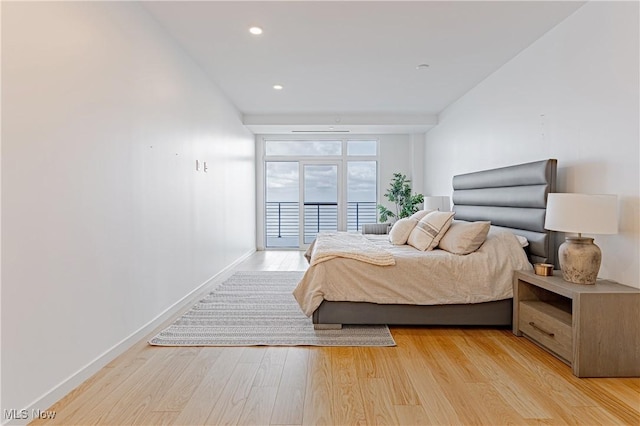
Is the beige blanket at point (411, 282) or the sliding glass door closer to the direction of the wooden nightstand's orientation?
the beige blanket

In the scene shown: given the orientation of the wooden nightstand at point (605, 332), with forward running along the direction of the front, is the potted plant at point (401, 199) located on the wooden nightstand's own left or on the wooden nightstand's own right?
on the wooden nightstand's own right

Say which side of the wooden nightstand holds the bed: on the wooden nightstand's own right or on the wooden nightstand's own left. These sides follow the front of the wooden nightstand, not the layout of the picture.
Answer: on the wooden nightstand's own right

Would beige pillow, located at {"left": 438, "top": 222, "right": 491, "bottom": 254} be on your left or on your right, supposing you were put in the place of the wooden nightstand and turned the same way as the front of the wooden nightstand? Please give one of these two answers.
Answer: on your right

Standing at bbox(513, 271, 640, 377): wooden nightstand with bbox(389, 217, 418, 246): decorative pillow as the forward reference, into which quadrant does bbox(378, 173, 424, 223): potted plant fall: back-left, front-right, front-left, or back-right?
front-right

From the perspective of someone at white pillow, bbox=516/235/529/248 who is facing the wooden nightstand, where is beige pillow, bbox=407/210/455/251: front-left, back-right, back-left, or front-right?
back-right

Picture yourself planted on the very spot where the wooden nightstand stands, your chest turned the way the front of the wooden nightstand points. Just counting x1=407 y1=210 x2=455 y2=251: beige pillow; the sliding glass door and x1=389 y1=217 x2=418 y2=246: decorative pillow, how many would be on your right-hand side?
3

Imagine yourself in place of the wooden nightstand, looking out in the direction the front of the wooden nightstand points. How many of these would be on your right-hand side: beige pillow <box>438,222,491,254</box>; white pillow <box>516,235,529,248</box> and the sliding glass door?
3

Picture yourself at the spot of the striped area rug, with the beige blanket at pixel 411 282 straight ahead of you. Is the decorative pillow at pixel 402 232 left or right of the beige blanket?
left

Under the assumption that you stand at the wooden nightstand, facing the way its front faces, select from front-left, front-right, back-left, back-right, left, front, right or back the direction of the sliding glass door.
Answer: right

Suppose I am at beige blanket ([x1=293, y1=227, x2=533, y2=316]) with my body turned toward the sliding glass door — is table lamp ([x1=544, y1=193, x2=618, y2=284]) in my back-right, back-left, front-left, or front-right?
back-right

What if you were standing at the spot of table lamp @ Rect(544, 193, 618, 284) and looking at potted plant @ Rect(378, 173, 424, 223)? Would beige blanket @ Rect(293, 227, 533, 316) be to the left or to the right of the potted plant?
left

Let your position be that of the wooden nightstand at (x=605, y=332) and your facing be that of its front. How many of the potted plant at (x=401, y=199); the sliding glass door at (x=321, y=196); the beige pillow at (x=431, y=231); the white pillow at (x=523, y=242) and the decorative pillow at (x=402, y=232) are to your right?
5

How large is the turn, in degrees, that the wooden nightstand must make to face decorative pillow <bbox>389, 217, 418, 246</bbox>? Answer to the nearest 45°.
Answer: approximately 90° to its right

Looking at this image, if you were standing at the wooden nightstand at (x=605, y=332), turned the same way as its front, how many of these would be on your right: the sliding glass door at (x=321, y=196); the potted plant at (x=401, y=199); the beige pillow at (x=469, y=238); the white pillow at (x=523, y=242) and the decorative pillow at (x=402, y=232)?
5

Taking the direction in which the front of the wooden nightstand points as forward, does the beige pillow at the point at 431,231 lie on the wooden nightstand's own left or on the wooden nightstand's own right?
on the wooden nightstand's own right
